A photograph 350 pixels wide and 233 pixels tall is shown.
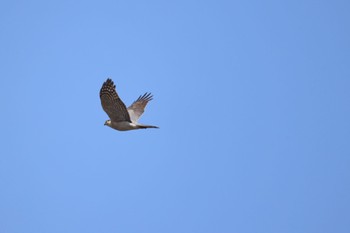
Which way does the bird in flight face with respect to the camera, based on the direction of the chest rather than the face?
to the viewer's left
